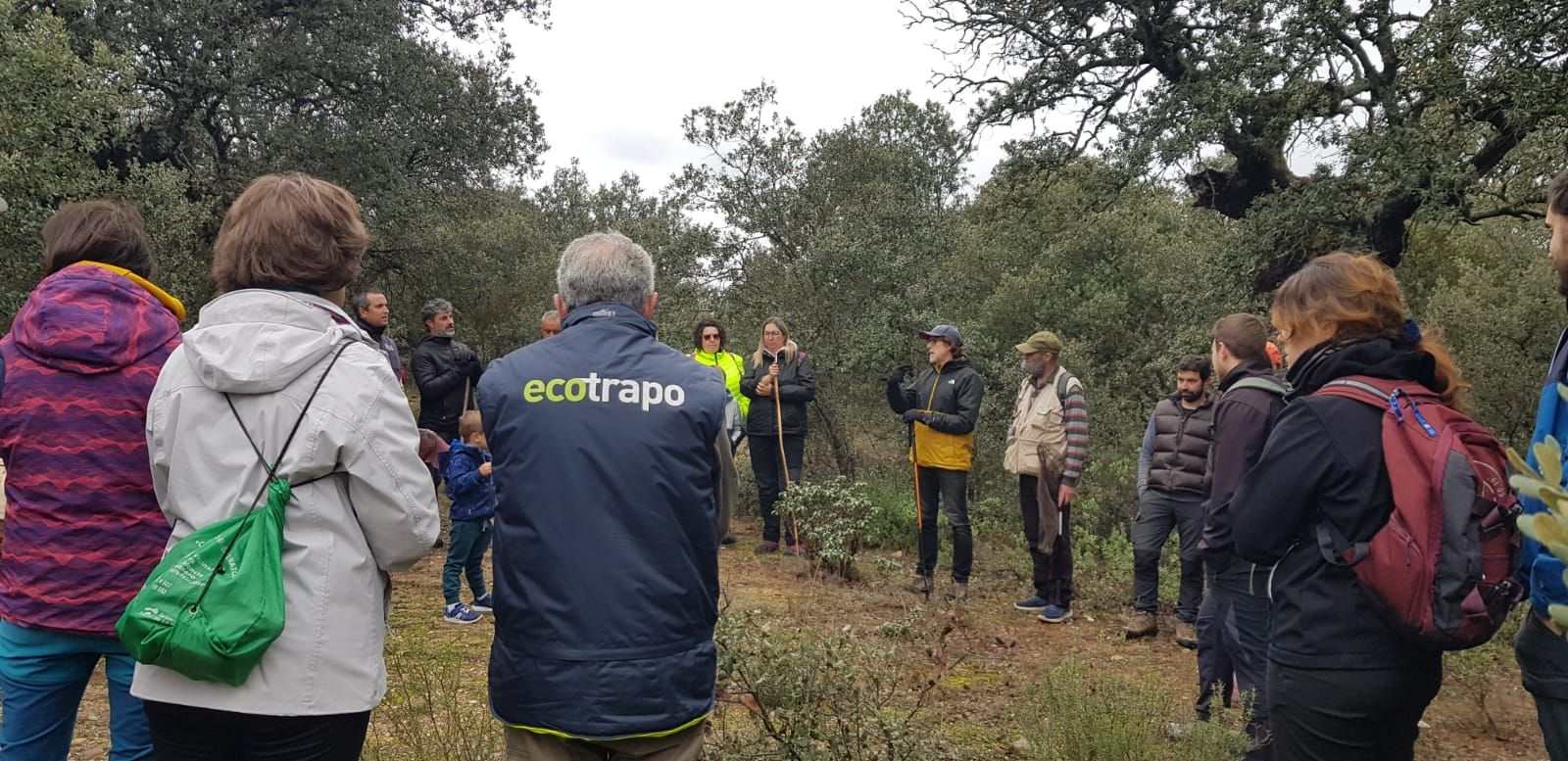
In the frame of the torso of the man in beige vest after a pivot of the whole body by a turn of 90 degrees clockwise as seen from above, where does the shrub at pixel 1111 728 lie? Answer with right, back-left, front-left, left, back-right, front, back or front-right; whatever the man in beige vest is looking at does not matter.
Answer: back-left

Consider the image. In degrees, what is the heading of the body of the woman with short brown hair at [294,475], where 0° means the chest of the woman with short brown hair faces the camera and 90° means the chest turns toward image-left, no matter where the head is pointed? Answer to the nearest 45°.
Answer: approximately 225°

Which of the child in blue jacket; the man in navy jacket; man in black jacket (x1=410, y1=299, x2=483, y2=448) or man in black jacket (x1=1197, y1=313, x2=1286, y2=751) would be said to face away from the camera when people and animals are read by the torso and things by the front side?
the man in navy jacket

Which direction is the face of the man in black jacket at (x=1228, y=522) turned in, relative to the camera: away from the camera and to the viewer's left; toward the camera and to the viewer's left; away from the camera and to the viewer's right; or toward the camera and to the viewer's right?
away from the camera and to the viewer's left

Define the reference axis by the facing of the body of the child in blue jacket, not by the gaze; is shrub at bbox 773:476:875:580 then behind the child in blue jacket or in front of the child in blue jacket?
in front

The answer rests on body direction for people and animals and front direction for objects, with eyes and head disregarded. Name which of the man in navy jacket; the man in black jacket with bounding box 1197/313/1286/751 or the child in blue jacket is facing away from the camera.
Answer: the man in navy jacket

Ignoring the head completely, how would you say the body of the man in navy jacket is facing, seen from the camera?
away from the camera

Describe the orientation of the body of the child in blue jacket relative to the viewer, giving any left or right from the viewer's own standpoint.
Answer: facing to the right of the viewer

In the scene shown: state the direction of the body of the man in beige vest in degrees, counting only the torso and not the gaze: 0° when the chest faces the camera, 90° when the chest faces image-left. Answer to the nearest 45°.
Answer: approximately 45°

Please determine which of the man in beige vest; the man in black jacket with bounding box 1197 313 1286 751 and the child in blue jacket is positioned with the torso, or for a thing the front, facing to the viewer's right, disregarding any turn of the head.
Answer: the child in blue jacket

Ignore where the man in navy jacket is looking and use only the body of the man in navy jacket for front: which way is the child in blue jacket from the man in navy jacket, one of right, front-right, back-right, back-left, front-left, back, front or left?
front

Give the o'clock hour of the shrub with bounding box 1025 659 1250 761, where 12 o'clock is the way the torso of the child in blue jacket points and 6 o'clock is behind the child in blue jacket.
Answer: The shrub is roughly at 2 o'clock from the child in blue jacket.

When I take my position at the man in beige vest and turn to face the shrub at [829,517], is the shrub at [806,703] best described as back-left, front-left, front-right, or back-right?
front-left

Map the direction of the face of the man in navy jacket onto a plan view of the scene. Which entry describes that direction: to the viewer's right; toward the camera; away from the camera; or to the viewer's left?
away from the camera

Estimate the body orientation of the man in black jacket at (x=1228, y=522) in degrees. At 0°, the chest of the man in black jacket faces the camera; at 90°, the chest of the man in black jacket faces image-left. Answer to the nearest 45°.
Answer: approximately 90°
